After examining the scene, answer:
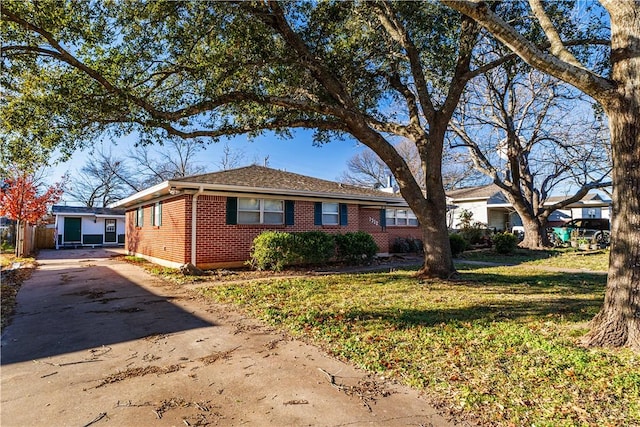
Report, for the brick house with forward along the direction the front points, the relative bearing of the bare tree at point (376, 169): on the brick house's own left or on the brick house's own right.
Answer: on the brick house's own left

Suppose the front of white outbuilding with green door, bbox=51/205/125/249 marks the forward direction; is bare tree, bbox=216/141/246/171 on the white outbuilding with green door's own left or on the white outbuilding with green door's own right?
on the white outbuilding with green door's own left

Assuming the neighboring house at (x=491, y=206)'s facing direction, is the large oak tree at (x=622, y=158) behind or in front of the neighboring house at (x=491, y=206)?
in front

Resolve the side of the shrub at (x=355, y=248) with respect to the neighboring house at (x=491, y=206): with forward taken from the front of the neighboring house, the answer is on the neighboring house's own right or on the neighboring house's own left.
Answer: on the neighboring house's own right

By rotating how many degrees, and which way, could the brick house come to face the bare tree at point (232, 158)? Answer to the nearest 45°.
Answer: approximately 135° to its left

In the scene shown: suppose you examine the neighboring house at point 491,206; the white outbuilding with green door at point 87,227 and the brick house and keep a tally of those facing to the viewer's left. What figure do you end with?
0

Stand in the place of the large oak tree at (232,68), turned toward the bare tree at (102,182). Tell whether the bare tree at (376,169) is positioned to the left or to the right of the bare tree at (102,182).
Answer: right

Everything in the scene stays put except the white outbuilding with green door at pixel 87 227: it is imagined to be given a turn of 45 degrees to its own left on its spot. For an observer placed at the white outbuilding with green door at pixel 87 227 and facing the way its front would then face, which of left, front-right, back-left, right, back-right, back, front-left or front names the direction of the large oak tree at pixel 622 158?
front-right

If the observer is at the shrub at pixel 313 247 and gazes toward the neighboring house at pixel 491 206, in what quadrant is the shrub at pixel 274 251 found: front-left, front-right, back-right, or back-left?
back-left

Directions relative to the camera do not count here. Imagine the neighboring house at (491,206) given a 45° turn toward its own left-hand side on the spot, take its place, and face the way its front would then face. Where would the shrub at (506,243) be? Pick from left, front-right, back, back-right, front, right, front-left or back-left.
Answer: right

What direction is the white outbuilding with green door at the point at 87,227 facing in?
toward the camera

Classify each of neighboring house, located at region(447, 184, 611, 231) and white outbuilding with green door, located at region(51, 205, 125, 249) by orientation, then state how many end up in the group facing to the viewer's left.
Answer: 0
